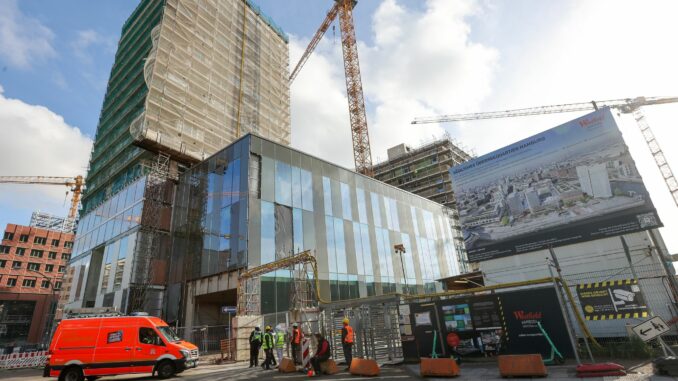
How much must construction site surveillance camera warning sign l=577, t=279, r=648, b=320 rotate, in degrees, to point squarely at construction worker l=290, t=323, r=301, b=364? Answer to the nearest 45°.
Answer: approximately 90° to its right

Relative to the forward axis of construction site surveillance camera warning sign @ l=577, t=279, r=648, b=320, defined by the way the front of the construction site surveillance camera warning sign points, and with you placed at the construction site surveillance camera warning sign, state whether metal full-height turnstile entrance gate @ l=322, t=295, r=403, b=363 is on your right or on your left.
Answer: on your right

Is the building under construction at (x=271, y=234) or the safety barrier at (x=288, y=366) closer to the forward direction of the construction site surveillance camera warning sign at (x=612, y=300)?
the safety barrier

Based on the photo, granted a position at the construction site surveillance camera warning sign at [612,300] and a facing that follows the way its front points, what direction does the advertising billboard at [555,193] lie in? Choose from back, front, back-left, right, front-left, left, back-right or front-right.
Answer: back

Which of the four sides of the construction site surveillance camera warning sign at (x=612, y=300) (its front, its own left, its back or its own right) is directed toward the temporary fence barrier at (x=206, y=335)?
right

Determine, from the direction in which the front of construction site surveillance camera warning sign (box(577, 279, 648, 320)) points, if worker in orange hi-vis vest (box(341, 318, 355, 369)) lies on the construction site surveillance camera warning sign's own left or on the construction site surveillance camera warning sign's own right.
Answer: on the construction site surveillance camera warning sign's own right

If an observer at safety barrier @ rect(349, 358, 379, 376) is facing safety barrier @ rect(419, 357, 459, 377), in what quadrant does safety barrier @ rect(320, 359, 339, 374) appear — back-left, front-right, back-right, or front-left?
back-left

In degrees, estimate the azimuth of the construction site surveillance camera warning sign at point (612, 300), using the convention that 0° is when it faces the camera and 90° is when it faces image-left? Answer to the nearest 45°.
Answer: approximately 0°

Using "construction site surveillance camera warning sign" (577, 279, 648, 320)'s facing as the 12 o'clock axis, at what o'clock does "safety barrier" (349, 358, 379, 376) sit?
The safety barrier is roughly at 2 o'clock from the construction site surveillance camera warning sign.

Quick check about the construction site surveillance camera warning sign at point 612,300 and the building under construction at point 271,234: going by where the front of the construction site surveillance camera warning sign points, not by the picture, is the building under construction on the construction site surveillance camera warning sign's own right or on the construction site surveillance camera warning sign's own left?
on the construction site surveillance camera warning sign's own right
